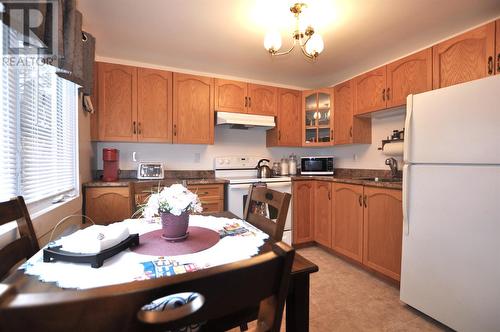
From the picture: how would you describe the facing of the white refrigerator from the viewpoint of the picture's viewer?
facing the viewer and to the left of the viewer

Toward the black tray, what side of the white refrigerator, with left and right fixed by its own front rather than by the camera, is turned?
front

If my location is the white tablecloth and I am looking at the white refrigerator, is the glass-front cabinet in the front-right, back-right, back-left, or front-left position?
front-left

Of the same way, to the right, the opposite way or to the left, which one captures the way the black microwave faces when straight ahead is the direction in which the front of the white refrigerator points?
to the left

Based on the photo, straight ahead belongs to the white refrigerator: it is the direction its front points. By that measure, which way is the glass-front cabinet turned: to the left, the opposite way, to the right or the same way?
to the left

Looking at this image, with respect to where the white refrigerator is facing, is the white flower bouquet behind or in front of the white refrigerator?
in front

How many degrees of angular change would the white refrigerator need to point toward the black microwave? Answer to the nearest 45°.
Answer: approximately 90° to its right

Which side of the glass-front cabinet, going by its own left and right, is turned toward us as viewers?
front

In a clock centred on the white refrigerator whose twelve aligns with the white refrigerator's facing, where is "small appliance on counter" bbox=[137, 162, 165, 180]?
The small appliance on counter is roughly at 1 o'clock from the white refrigerator.

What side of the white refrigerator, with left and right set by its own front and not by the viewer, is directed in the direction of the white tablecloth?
front

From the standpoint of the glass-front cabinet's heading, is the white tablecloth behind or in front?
in front

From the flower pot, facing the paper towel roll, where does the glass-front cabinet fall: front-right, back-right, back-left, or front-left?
front-left

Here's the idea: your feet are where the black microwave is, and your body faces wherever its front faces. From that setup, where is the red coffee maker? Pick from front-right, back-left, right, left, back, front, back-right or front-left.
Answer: front-right

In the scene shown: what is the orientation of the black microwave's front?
toward the camera

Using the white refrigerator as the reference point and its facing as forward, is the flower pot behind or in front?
in front
